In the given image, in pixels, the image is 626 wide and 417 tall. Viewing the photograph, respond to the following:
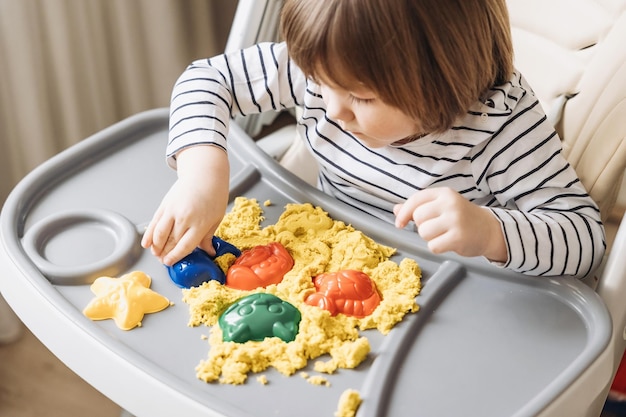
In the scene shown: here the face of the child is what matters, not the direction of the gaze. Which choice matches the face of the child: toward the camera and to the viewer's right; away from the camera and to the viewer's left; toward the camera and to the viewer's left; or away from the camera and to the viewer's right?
toward the camera and to the viewer's left

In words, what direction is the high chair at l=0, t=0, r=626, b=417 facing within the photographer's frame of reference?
facing the viewer and to the left of the viewer
